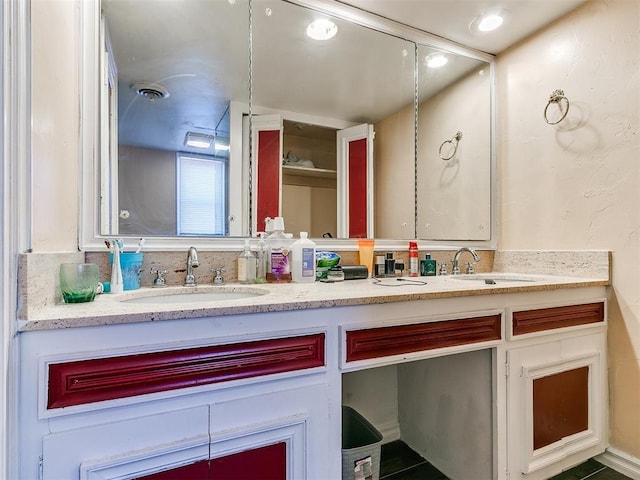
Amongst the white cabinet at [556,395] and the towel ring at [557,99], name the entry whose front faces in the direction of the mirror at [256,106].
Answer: the towel ring

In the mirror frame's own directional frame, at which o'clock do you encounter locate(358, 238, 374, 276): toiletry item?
The toiletry item is roughly at 10 o'clock from the mirror frame.

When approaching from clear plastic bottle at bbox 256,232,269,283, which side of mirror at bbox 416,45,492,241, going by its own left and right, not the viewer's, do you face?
right

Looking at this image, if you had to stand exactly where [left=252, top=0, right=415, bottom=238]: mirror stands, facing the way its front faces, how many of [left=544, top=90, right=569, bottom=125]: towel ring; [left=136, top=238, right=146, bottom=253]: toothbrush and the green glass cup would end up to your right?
2

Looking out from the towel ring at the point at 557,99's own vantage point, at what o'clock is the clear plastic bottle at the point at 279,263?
The clear plastic bottle is roughly at 12 o'clock from the towel ring.
